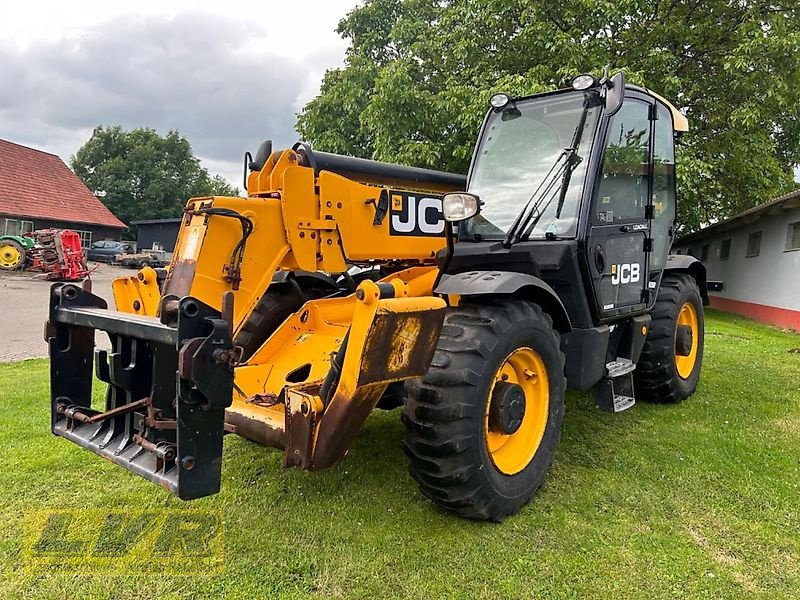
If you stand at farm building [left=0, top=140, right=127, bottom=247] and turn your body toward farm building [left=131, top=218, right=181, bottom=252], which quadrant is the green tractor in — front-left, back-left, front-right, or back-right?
back-right

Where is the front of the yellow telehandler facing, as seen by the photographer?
facing the viewer and to the left of the viewer

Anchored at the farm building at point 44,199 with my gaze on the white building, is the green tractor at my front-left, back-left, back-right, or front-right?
front-right

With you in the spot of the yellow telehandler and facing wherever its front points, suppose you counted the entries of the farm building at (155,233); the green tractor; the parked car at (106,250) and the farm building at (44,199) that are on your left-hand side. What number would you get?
0

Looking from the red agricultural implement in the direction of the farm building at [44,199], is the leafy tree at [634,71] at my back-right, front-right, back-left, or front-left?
back-right

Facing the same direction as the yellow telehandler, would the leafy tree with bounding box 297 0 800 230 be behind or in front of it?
behind

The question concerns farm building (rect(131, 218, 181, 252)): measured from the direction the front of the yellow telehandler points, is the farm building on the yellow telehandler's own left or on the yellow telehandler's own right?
on the yellow telehandler's own right

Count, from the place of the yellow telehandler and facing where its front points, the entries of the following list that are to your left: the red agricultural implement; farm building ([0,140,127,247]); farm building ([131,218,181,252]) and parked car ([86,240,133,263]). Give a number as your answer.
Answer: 0

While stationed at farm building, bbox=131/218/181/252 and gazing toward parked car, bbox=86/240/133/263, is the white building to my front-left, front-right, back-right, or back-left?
front-left

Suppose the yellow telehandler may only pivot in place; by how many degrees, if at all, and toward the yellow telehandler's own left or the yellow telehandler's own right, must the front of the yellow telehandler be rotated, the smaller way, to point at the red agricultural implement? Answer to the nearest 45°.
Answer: approximately 90° to the yellow telehandler's own right

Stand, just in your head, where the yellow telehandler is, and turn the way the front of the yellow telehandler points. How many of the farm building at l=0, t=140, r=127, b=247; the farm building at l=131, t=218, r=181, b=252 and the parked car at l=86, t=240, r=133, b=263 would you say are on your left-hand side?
0

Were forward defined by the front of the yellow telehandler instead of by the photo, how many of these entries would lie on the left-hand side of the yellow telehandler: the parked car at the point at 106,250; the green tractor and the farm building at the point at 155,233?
0

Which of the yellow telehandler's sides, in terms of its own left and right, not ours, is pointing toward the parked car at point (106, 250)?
right

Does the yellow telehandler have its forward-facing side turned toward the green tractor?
no

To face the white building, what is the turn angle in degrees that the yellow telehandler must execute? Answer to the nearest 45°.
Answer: approximately 180°

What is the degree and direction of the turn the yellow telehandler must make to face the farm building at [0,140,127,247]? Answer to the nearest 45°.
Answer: approximately 90° to its right
